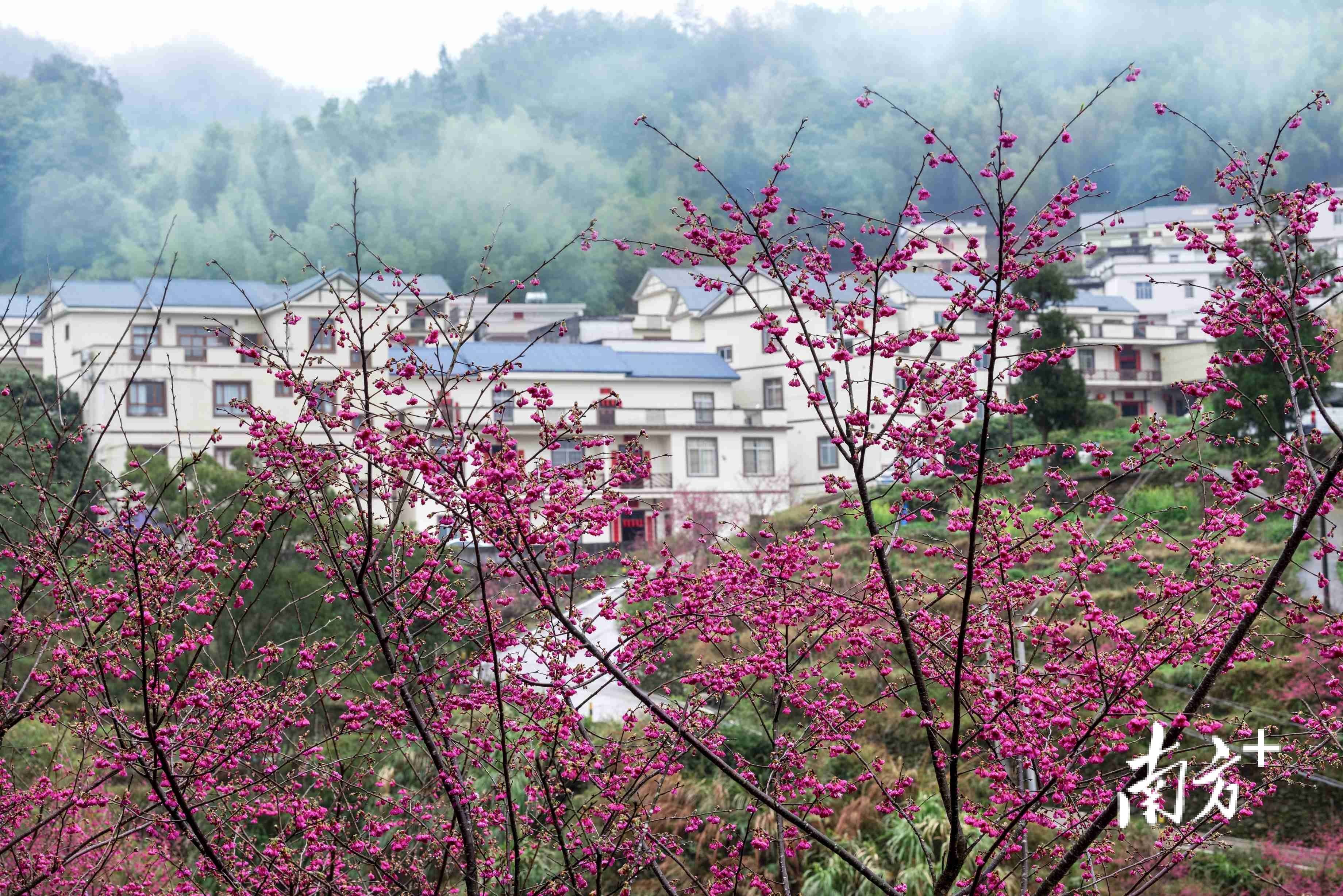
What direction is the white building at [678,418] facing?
toward the camera

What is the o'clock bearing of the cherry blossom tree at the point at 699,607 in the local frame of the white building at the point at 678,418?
The cherry blossom tree is roughly at 12 o'clock from the white building.

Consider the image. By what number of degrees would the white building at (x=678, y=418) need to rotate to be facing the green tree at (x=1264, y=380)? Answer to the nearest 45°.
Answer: approximately 45° to its left
